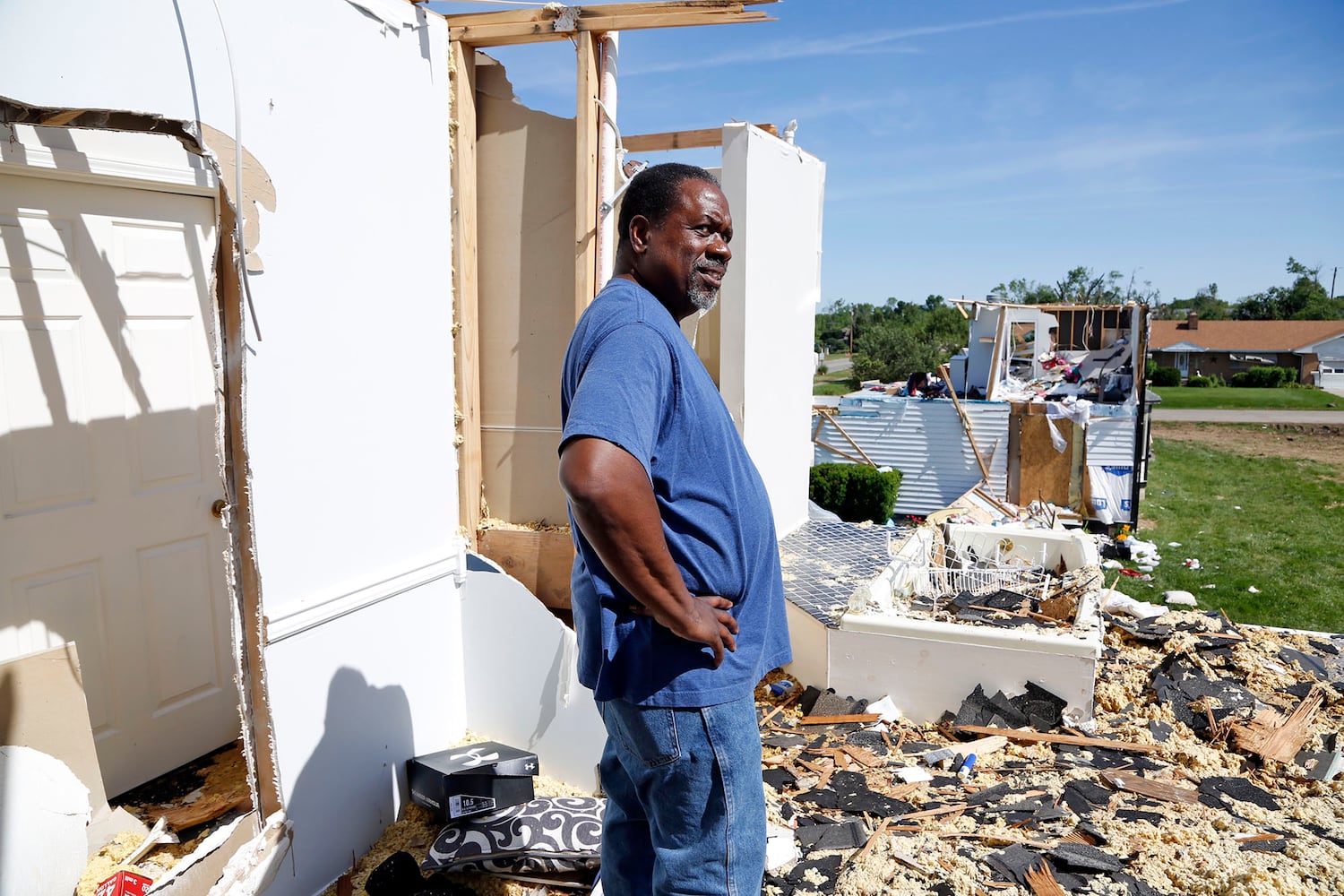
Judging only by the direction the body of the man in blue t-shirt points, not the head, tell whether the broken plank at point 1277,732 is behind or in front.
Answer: in front

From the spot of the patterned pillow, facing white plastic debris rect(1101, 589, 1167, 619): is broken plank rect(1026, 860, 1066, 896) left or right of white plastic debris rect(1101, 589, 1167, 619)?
right

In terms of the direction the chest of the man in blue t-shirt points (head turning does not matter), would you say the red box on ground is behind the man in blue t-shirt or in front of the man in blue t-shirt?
behind

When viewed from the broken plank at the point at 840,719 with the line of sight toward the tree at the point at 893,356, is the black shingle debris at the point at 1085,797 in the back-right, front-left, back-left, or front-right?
back-right

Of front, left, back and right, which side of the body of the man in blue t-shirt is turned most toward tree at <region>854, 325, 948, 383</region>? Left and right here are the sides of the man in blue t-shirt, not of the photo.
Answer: left

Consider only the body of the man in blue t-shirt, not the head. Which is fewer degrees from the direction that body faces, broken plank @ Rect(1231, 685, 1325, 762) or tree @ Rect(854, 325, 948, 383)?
the broken plank

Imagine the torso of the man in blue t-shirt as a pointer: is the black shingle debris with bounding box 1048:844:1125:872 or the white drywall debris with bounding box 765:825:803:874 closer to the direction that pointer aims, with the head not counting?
the black shingle debris

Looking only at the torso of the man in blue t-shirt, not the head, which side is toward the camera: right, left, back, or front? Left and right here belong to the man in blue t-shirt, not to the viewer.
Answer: right

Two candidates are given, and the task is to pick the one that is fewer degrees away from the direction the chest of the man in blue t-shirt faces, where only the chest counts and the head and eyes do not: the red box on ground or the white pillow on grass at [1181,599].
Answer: the white pillow on grass

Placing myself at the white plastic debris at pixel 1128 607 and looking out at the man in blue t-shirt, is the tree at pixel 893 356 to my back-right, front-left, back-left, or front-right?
back-right

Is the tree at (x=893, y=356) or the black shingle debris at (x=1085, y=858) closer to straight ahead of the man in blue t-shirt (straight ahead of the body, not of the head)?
the black shingle debris
